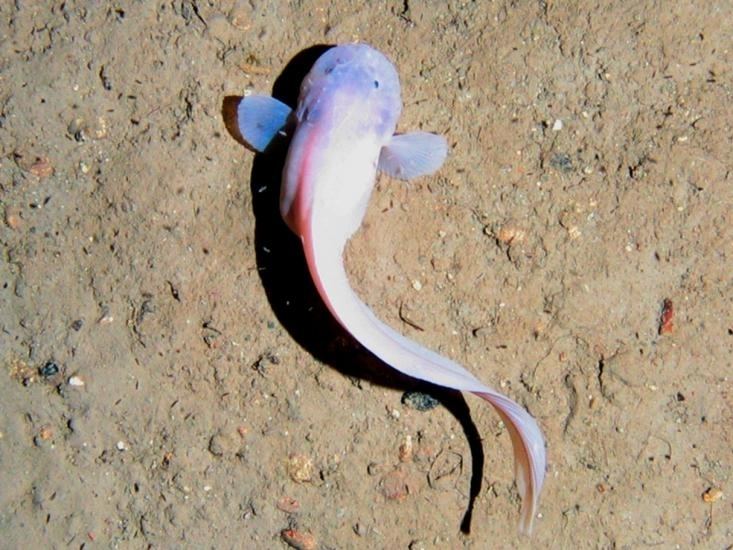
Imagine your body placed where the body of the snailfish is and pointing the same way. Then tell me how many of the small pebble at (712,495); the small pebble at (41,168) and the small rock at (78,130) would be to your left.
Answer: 2

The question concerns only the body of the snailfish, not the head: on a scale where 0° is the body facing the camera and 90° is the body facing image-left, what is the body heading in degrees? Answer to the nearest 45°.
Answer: approximately 180°

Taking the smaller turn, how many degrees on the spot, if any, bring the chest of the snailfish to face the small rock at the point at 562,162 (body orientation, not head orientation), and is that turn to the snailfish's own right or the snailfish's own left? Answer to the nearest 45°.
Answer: approximately 45° to the snailfish's own right

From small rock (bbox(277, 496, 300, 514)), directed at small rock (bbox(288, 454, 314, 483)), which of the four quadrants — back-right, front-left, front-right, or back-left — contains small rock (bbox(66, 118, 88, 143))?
front-left

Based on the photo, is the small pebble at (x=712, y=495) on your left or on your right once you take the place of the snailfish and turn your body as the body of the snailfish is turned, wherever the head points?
on your right

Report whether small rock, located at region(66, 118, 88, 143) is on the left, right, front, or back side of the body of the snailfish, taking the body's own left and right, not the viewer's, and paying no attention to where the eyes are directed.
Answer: left
